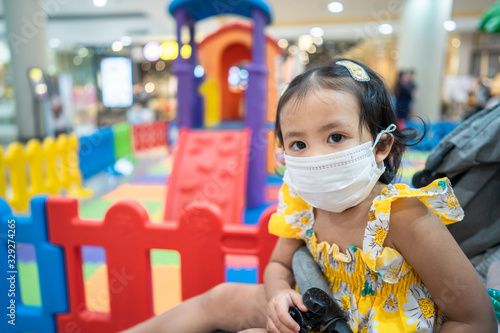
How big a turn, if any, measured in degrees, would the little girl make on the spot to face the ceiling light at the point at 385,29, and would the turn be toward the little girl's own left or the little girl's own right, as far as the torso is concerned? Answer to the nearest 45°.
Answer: approximately 135° to the little girl's own right

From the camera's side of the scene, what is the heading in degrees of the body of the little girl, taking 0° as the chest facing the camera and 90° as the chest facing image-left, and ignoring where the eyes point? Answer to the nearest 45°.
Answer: approximately 45°

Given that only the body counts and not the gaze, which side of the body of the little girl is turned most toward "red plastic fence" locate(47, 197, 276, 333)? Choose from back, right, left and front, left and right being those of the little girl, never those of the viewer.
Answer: right

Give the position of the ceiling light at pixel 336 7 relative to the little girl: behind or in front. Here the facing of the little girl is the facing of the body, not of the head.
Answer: behind

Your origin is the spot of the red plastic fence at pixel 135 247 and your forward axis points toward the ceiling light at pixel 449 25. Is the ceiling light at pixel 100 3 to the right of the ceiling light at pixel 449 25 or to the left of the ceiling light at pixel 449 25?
left

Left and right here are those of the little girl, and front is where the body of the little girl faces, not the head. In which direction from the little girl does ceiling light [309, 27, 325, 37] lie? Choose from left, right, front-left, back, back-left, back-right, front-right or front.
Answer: back-right

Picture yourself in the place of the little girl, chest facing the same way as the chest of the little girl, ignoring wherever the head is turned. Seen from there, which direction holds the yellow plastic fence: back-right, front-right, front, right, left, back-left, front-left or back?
right

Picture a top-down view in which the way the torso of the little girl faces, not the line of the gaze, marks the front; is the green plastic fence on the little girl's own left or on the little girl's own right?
on the little girl's own right
